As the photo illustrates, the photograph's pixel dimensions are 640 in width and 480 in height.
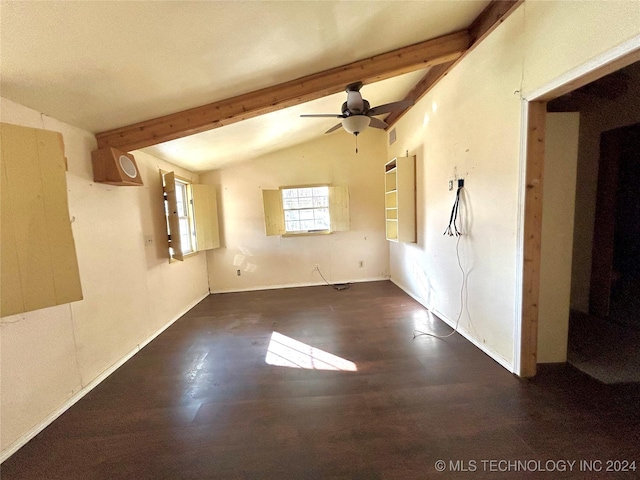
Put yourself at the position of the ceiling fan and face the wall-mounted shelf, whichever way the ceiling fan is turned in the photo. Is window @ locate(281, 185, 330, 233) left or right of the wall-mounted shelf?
left

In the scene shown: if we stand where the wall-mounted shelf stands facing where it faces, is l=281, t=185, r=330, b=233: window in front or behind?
in front

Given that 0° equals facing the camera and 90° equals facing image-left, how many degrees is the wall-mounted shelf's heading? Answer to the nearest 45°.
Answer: approximately 90°

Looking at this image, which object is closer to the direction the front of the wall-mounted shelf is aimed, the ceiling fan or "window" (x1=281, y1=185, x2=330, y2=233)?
the window

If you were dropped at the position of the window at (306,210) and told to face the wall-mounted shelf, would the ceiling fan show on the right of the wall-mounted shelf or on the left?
right

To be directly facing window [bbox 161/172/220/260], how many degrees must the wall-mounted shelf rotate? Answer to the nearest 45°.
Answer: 0° — it already faces it

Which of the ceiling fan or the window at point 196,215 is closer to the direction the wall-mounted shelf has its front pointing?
the window
